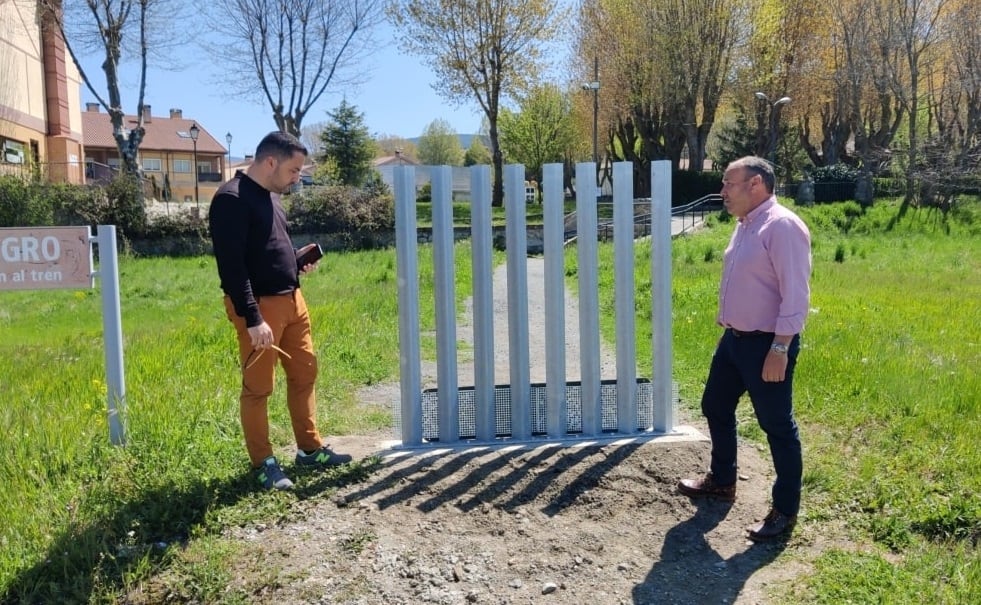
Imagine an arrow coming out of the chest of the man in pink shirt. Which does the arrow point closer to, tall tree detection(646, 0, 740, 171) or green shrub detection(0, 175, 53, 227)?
the green shrub

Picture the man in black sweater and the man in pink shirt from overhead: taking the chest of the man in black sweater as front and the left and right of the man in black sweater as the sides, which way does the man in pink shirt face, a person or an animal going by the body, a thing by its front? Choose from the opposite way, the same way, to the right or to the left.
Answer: the opposite way

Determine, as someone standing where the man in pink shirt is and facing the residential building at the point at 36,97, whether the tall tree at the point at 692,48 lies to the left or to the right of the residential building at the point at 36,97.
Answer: right

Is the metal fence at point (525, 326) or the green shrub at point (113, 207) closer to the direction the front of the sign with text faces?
the metal fence

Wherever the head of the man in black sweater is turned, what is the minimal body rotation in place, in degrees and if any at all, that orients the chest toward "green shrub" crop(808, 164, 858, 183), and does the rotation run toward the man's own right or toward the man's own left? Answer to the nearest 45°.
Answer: approximately 90° to the man's own left

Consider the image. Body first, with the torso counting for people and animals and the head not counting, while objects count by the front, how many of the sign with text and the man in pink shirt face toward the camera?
1

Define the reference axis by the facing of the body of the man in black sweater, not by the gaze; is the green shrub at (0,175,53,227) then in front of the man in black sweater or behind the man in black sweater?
behind

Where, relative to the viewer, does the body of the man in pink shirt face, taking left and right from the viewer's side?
facing to the left of the viewer

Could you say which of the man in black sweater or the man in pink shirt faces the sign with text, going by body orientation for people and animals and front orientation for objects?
the man in pink shirt

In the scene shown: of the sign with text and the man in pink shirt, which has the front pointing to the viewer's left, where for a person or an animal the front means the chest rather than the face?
the man in pink shirt

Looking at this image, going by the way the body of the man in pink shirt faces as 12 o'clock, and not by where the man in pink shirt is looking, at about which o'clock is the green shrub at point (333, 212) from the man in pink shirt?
The green shrub is roughly at 2 o'clock from the man in pink shirt.

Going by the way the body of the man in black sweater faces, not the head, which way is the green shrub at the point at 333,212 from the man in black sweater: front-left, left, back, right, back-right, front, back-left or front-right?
back-left
